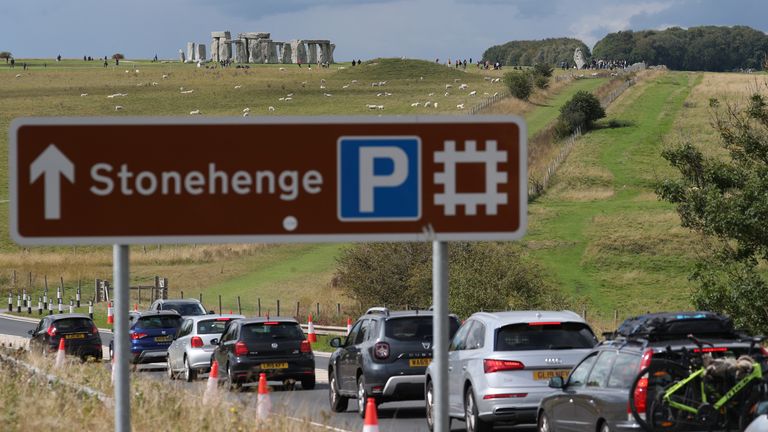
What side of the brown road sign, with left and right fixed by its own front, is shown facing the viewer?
front

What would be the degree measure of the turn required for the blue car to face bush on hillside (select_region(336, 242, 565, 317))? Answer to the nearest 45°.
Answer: approximately 45° to its right

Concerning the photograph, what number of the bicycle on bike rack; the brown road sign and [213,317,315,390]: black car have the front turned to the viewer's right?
1

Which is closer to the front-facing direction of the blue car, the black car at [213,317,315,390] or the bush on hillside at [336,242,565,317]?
the bush on hillside

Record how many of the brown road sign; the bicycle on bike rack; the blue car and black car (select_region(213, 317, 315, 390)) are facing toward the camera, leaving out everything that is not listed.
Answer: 1

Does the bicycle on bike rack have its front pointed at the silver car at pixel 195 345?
no

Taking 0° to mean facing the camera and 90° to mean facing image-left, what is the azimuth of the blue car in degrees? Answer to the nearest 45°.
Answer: approximately 180°

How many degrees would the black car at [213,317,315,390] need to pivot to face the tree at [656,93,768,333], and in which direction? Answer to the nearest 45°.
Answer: approximately 90° to its right

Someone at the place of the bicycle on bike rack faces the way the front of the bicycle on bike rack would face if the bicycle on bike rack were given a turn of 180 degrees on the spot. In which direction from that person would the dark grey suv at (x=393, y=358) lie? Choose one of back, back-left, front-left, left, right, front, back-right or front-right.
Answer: front-right

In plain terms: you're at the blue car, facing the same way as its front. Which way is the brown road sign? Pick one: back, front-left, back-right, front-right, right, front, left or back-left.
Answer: back

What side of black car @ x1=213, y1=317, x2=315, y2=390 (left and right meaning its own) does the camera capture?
back

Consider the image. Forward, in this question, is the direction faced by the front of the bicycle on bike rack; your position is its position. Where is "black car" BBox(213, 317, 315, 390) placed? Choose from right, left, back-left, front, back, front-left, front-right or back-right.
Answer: back-left

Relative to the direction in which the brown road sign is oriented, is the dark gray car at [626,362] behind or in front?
behind

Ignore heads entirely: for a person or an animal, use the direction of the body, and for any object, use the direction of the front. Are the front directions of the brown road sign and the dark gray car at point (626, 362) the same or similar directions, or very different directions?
very different directions

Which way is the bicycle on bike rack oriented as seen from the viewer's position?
to the viewer's right

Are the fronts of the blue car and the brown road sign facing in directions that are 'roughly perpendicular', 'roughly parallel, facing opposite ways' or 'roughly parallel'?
roughly parallel, facing opposite ways
